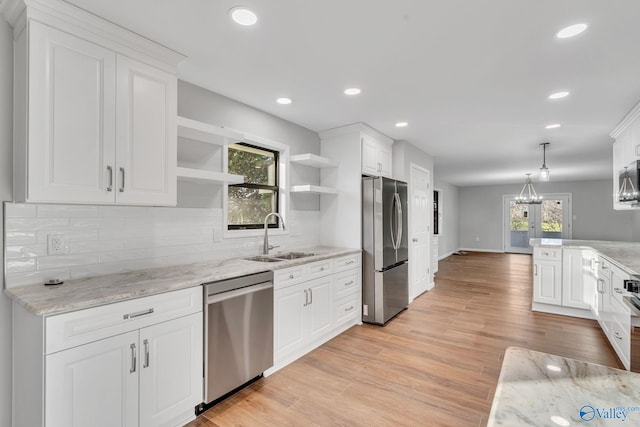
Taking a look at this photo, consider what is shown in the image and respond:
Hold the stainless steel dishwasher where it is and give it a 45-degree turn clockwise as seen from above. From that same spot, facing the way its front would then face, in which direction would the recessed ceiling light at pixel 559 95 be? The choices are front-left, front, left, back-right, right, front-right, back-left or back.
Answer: left

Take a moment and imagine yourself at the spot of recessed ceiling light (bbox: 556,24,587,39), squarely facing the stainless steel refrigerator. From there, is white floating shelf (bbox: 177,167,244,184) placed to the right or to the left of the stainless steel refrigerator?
left

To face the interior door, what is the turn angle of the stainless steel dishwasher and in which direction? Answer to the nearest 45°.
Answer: approximately 90° to its left

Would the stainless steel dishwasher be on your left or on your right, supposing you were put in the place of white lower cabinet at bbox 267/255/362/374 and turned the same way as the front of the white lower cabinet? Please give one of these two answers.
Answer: on your right

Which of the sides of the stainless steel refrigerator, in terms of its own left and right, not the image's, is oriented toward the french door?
left

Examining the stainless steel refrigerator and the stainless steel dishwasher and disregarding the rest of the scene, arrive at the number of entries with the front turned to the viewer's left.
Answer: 0

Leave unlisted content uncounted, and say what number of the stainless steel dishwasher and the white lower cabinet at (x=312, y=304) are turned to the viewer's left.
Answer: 0

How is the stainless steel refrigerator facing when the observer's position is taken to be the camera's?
facing the viewer and to the right of the viewer
